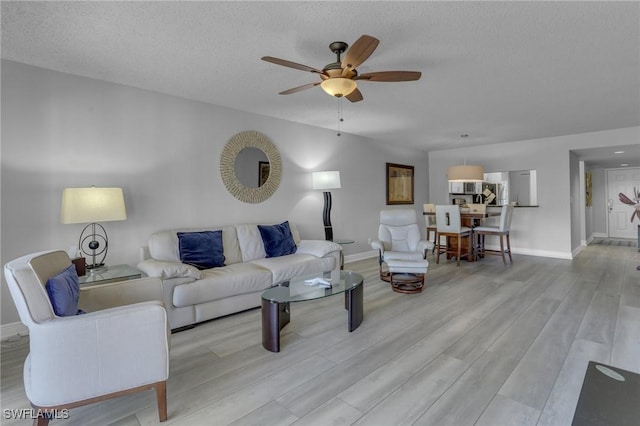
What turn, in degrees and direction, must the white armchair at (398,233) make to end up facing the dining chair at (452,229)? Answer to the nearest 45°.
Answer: approximately 135° to its left

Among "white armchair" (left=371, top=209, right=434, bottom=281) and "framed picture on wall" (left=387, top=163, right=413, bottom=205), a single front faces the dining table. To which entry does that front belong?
the framed picture on wall

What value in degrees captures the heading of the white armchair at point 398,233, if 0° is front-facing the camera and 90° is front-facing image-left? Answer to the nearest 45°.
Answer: approximately 0°

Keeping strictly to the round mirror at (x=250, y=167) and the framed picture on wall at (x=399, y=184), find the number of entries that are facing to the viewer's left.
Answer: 0

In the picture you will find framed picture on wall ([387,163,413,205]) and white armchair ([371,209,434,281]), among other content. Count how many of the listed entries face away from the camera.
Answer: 0

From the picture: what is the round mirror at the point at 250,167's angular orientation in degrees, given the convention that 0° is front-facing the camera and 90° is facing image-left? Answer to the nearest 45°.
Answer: approximately 315°

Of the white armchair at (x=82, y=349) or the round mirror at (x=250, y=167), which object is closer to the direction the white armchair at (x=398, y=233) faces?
the white armchair

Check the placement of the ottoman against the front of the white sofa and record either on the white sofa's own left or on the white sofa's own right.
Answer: on the white sofa's own left

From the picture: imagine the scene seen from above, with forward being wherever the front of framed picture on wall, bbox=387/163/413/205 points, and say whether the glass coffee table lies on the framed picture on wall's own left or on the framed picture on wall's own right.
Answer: on the framed picture on wall's own right

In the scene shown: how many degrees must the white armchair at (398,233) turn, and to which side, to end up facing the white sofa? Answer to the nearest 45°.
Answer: approximately 45° to its right
